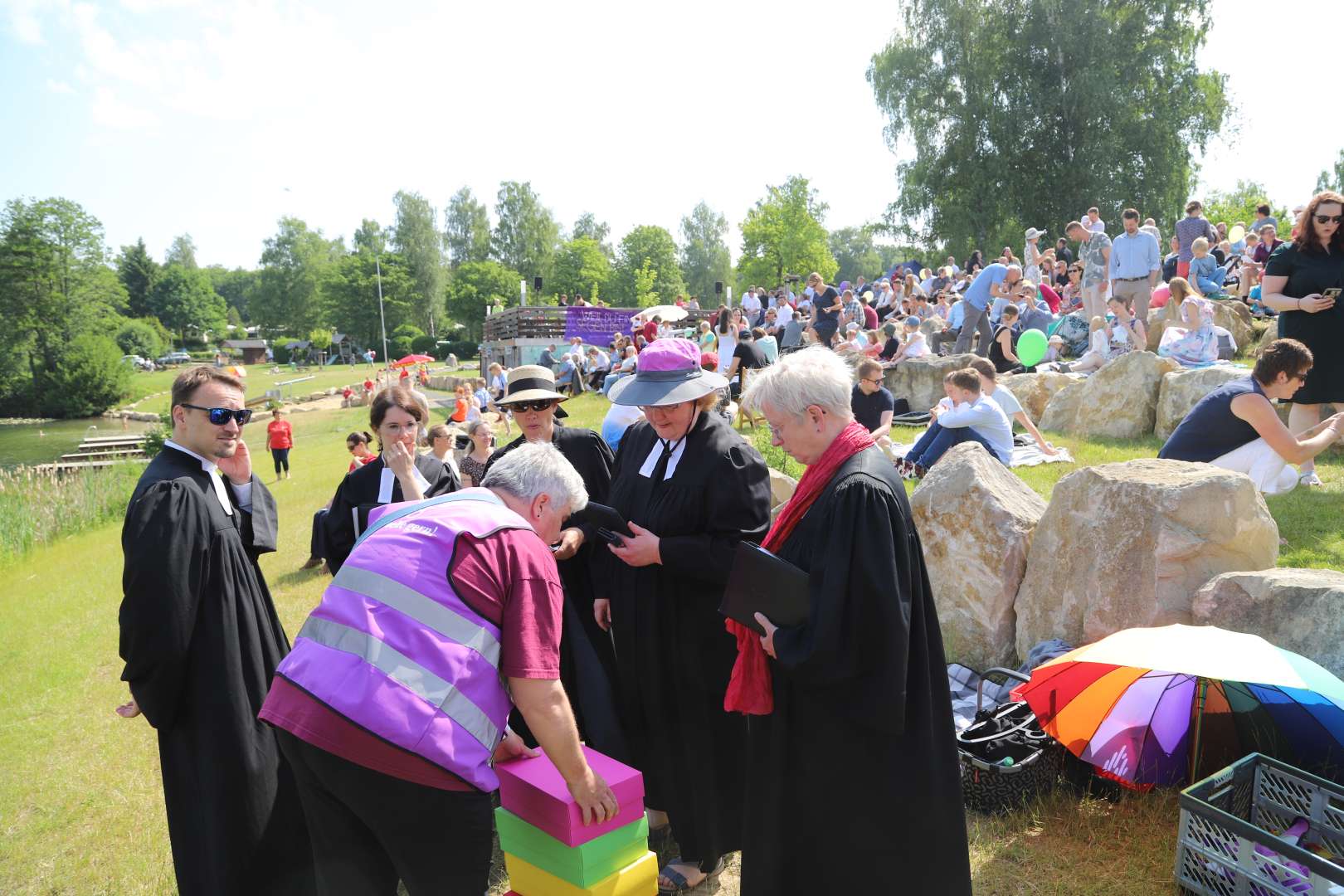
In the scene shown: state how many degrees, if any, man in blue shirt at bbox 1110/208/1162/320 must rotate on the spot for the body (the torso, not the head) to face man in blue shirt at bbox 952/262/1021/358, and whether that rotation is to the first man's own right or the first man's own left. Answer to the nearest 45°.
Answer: approximately 90° to the first man's own right

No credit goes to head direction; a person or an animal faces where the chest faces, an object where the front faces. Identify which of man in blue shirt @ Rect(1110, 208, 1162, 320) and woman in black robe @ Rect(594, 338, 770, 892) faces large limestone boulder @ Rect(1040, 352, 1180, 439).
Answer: the man in blue shirt

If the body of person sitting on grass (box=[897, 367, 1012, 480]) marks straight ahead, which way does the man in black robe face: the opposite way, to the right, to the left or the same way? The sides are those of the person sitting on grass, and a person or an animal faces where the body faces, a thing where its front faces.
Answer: the opposite way

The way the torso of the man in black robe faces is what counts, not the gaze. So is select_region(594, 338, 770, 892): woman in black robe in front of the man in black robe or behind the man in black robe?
in front

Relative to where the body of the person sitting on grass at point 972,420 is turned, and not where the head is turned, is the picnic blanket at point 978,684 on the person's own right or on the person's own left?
on the person's own left

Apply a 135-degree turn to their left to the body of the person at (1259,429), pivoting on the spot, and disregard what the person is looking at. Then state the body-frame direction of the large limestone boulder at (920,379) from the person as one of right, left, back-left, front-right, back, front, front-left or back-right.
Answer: front

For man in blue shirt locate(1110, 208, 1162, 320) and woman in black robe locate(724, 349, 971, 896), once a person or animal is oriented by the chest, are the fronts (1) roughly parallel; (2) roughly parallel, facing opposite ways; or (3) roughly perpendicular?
roughly perpendicular

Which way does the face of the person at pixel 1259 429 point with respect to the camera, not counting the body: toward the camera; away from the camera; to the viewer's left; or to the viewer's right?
to the viewer's right

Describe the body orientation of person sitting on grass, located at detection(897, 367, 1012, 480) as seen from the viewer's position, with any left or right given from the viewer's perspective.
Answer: facing to the left of the viewer

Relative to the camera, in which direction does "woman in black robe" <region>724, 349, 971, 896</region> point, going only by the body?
to the viewer's left

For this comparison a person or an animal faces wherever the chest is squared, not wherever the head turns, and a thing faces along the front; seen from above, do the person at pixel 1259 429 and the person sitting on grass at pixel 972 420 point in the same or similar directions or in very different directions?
very different directions
